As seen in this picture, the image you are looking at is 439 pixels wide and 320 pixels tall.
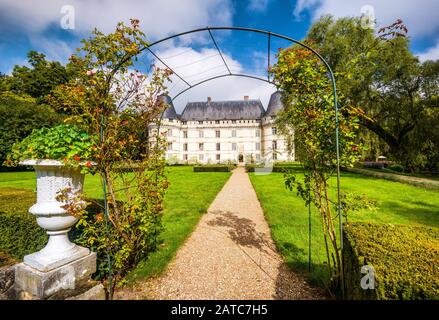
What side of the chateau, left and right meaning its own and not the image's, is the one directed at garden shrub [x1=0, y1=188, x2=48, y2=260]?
front

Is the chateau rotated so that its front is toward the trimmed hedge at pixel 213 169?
yes

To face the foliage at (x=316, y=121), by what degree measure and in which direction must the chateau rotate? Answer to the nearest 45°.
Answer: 0° — it already faces it

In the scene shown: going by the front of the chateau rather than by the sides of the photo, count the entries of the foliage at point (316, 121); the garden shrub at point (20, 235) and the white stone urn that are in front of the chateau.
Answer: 3

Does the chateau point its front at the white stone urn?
yes

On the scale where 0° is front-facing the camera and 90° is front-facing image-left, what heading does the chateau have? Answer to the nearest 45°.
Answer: approximately 0°
